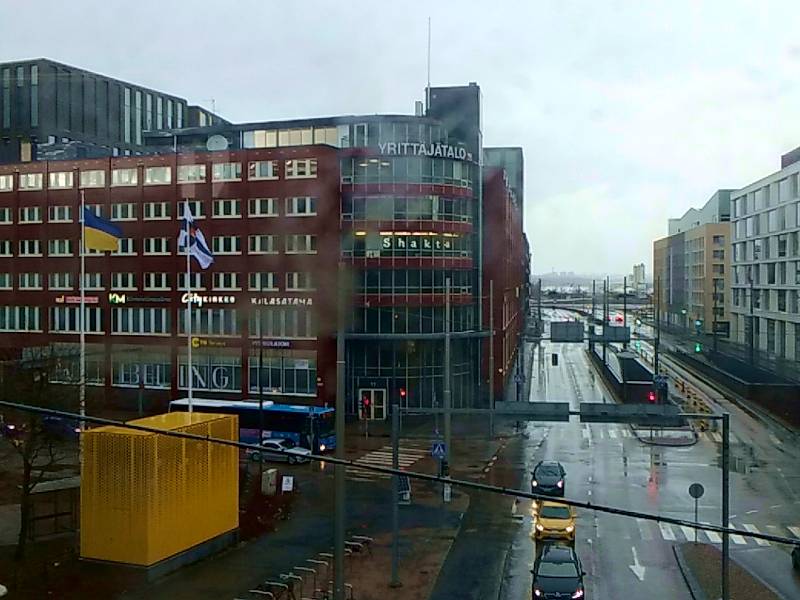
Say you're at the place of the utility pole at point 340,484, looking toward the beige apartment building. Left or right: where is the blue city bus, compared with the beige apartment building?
left

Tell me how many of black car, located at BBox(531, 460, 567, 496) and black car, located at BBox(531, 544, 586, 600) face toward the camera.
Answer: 2

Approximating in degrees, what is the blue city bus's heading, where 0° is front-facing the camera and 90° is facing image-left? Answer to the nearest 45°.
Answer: approximately 315°

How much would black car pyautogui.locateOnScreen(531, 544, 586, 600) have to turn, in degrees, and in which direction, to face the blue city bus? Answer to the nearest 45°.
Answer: approximately 135° to its right

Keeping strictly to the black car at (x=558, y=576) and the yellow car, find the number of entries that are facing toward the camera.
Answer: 2

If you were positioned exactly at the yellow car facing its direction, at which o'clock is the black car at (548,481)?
The black car is roughly at 6 o'clock from the yellow car.

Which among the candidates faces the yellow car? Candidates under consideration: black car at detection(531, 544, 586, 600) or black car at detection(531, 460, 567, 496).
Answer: black car at detection(531, 460, 567, 496)

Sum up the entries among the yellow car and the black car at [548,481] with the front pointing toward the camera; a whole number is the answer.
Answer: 2

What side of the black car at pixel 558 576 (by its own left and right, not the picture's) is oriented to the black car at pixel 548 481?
back
